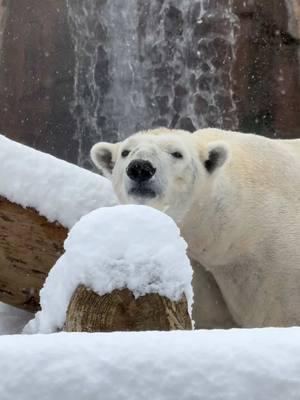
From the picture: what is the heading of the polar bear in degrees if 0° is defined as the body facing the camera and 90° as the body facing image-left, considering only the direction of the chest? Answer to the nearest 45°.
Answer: approximately 45°

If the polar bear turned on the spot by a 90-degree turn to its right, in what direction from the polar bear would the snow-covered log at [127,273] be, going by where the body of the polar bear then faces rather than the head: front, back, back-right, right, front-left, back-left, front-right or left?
back-left

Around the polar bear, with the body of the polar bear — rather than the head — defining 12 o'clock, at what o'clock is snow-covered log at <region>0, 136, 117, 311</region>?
The snow-covered log is roughly at 1 o'clock from the polar bear.
